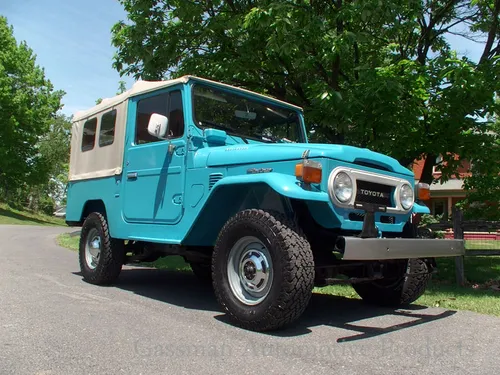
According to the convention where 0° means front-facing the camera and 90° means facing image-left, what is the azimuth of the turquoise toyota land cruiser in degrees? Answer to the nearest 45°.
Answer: approximately 315°

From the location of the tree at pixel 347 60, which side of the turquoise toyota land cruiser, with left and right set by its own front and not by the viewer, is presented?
left

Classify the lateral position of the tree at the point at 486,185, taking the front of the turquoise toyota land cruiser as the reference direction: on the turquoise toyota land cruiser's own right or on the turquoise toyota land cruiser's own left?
on the turquoise toyota land cruiser's own left

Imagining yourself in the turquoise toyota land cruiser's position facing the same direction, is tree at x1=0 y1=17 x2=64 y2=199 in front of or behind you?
behind
